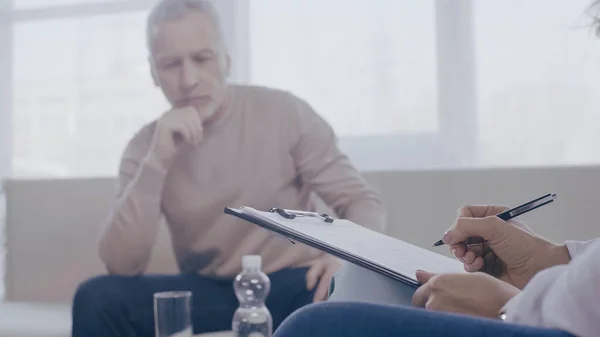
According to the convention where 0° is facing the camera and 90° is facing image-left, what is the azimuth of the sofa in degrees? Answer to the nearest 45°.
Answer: approximately 0°

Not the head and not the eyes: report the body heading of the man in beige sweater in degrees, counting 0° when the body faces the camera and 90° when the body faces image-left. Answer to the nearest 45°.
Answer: approximately 0°
